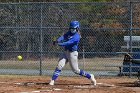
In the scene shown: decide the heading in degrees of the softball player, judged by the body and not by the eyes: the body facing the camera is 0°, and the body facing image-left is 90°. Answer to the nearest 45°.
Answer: approximately 45°
